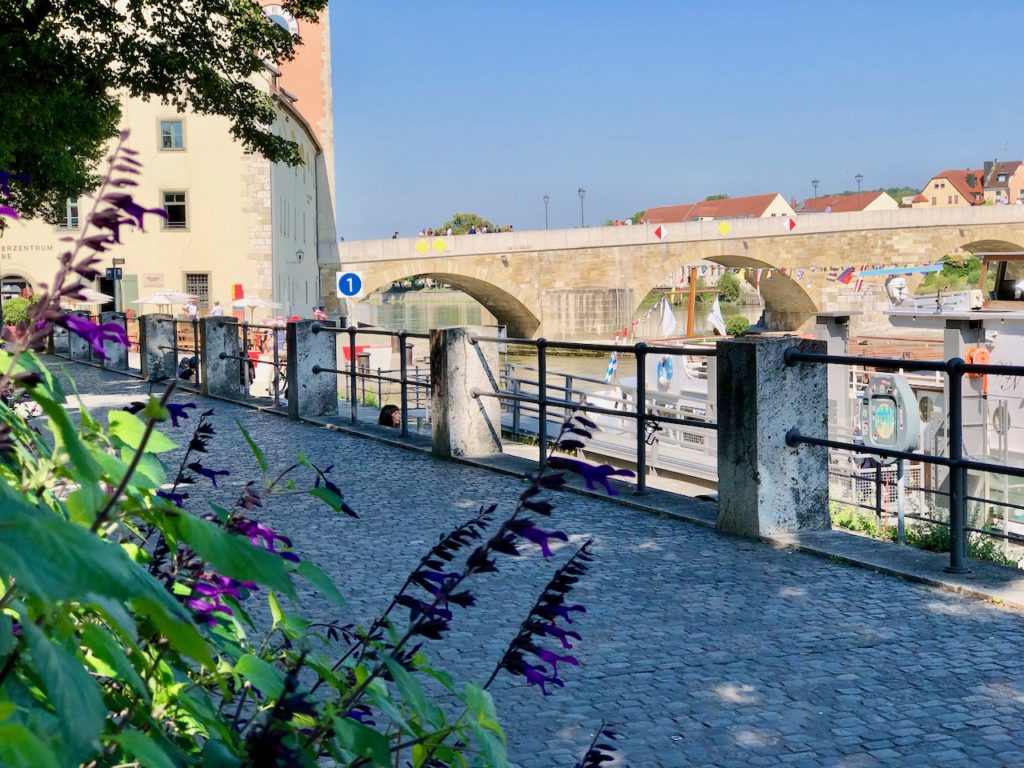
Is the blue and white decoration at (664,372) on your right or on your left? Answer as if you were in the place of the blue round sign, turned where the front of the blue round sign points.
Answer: on your left

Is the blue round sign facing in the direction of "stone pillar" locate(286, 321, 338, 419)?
yes

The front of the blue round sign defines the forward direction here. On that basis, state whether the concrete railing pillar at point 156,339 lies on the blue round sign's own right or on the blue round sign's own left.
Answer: on the blue round sign's own right

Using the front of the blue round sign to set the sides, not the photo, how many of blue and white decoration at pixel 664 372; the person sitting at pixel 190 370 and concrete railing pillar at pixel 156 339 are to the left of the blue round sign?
1

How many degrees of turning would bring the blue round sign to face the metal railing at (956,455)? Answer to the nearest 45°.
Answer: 0° — it already faces it

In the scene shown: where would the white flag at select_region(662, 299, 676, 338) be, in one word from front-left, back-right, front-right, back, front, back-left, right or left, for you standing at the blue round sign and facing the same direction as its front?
back-left

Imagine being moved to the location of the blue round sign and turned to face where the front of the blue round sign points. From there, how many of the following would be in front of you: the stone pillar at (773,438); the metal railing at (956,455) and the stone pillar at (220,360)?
3

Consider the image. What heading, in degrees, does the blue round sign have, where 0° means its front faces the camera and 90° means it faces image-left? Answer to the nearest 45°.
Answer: approximately 0°

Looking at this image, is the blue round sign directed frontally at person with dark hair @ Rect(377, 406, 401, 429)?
yes

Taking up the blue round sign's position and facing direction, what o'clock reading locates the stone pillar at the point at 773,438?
The stone pillar is roughly at 12 o'clock from the blue round sign.

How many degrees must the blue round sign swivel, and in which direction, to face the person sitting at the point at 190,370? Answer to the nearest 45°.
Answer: approximately 45° to its right

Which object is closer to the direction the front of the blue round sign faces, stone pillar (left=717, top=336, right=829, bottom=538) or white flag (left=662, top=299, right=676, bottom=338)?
the stone pillar
